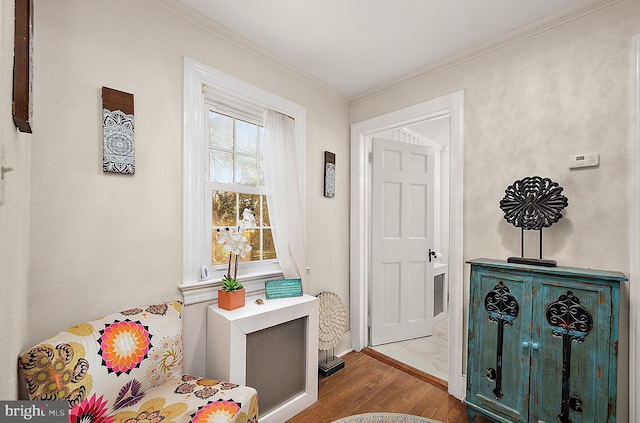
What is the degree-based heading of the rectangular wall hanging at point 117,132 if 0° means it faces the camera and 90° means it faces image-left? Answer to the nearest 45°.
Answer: approximately 315°

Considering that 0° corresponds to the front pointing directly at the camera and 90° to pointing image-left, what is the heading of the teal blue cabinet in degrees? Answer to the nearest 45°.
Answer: approximately 45°

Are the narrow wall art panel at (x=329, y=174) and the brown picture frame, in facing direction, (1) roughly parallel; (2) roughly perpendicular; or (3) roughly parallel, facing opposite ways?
roughly perpendicular

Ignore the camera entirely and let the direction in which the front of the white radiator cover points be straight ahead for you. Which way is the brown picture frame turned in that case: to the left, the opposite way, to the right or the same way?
to the left

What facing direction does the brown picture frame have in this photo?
to the viewer's right

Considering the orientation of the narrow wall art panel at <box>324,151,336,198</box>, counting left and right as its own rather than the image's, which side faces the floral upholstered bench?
right

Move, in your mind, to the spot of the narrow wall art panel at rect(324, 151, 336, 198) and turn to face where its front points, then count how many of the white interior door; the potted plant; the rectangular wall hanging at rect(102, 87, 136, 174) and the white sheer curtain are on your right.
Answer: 3

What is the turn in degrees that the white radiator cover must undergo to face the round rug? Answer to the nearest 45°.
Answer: approximately 45° to its left

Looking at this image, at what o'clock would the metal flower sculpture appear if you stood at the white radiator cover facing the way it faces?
The metal flower sculpture is roughly at 11 o'clock from the white radiator cover.

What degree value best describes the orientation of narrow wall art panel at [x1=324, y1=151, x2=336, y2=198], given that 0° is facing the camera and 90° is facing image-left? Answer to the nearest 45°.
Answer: approximately 315°
